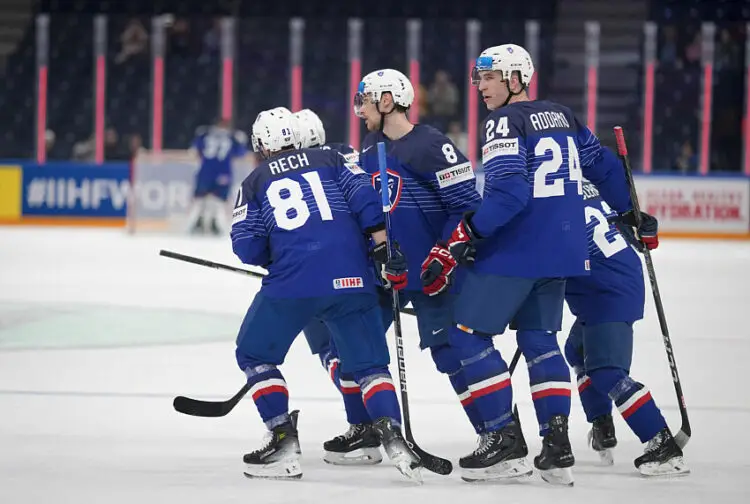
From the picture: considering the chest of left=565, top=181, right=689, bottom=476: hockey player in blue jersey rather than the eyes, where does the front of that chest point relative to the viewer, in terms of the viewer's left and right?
facing away from the viewer and to the left of the viewer

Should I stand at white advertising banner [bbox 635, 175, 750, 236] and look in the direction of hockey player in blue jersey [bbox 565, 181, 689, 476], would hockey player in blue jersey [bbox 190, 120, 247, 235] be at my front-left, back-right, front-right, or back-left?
front-right

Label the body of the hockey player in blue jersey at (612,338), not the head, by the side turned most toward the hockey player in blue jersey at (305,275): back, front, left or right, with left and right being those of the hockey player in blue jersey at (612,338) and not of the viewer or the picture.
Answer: left

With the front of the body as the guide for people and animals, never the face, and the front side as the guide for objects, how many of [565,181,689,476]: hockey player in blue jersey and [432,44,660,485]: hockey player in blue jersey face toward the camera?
0

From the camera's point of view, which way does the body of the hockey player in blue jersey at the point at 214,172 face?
away from the camera

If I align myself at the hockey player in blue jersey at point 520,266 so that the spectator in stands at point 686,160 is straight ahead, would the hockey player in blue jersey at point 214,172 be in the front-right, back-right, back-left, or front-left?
front-left

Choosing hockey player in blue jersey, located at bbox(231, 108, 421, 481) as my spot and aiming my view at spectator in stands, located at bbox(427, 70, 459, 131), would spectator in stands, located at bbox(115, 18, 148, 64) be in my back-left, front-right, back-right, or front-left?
front-left

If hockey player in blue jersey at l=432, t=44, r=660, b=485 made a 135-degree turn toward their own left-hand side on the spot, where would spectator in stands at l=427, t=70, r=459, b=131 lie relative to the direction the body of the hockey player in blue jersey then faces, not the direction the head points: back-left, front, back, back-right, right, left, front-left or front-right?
back

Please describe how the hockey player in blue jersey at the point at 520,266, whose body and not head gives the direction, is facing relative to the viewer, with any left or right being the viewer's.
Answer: facing away from the viewer and to the left of the viewer

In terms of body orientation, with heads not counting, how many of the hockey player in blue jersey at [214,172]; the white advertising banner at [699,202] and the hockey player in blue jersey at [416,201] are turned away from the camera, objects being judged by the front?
1

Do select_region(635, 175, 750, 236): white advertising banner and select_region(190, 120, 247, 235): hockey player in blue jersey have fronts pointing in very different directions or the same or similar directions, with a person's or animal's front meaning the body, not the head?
very different directions

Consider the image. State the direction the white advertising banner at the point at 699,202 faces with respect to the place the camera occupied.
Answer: facing the viewer
